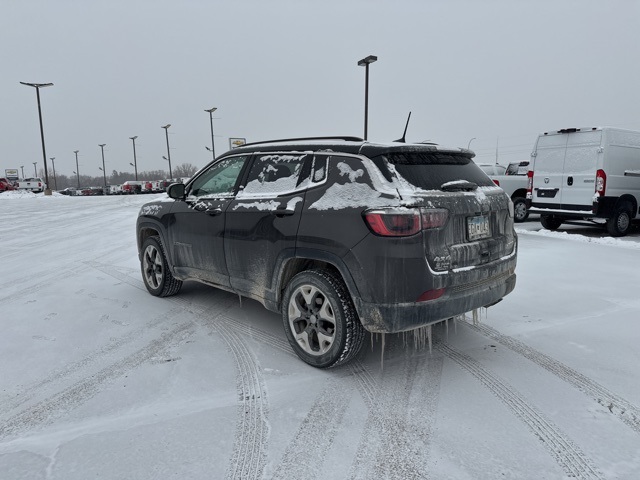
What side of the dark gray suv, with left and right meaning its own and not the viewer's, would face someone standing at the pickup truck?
right

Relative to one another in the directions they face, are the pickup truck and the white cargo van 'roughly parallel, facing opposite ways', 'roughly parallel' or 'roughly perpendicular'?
roughly parallel

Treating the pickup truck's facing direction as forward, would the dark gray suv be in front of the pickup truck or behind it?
behind

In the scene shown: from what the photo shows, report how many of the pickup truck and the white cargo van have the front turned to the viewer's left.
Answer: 0

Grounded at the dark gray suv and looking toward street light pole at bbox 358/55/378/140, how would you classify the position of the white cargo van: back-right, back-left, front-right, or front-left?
front-right

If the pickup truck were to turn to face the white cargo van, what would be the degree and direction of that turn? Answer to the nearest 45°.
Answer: approximately 90° to its right

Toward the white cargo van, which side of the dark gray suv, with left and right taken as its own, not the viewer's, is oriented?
right

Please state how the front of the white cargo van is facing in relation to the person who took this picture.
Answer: facing away from the viewer and to the right of the viewer

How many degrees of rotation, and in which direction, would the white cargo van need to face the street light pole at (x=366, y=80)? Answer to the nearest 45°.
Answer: approximately 90° to its left

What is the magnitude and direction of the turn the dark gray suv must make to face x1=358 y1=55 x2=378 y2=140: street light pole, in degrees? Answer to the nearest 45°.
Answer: approximately 45° to its right

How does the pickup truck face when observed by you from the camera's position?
facing away from the viewer and to the right of the viewer

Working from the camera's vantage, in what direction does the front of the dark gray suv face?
facing away from the viewer and to the left of the viewer

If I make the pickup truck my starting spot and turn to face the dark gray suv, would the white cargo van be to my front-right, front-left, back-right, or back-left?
front-left

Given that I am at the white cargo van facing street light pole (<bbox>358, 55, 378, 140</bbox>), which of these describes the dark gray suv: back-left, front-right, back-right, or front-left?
back-left
